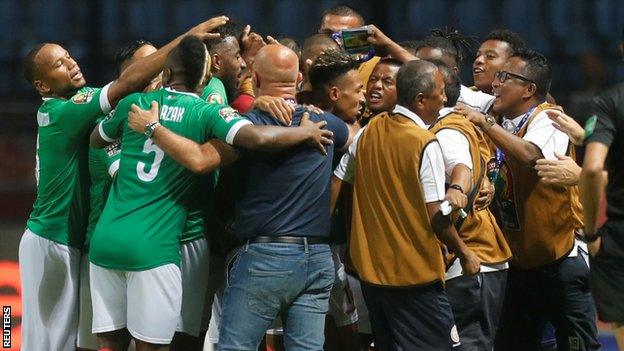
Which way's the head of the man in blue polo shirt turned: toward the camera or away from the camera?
away from the camera

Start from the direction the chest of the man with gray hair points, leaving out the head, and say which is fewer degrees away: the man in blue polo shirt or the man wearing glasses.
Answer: the man wearing glasses

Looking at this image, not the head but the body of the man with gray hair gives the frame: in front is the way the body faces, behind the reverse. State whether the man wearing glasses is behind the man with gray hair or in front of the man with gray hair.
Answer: in front

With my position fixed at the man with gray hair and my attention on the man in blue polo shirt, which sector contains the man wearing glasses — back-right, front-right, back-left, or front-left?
back-right

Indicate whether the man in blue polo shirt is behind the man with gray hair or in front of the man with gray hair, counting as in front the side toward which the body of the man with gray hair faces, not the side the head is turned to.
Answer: behind
